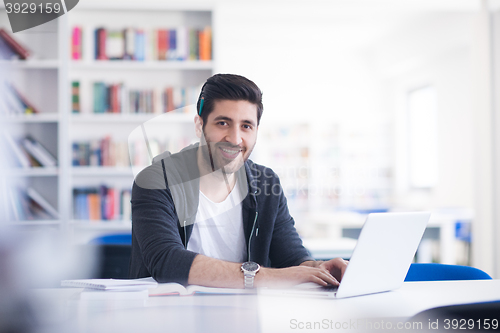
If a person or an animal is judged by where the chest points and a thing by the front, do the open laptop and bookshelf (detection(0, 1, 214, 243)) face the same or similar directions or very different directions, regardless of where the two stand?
very different directions

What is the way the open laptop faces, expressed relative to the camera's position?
facing away from the viewer and to the left of the viewer

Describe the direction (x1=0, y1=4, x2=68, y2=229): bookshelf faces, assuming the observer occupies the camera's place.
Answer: facing the viewer

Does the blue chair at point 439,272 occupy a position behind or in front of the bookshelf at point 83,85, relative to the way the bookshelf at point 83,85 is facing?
in front

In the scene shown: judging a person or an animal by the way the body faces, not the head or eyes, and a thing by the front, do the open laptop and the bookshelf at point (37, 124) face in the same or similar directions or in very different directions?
very different directions

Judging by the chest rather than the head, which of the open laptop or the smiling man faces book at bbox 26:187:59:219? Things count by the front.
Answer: the open laptop

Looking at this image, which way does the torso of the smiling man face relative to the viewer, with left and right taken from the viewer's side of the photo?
facing the viewer and to the right of the viewer

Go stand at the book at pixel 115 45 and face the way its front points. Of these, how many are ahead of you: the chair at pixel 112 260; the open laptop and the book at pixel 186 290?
3

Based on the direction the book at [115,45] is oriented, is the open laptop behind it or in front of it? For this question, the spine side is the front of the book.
in front

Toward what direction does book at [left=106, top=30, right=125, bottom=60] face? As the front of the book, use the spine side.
toward the camera

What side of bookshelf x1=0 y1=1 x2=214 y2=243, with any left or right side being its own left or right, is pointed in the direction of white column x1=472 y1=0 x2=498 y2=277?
left

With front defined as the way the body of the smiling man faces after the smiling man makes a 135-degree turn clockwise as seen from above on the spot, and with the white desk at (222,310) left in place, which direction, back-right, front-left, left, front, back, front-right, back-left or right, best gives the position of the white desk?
left

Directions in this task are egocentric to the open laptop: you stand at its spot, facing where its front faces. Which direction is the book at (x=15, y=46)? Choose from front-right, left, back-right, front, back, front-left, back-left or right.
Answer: front

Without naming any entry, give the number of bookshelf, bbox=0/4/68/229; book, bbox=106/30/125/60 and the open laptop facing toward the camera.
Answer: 2
